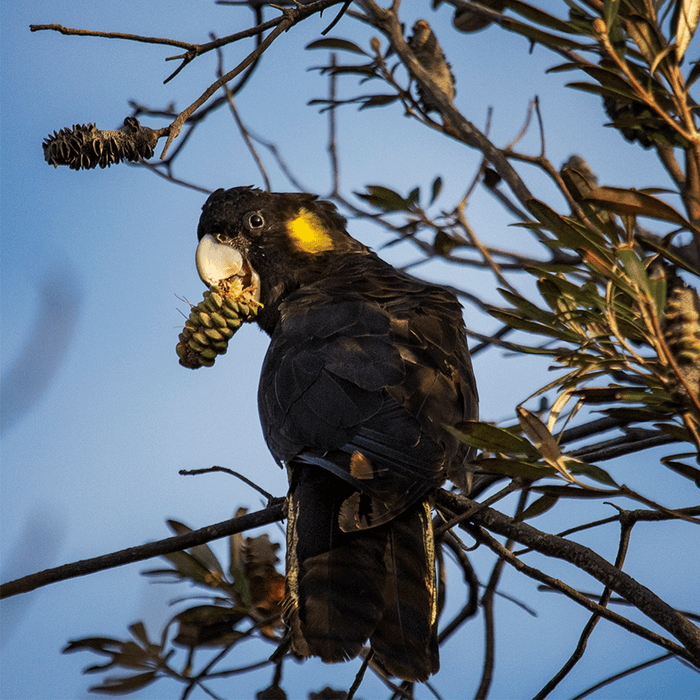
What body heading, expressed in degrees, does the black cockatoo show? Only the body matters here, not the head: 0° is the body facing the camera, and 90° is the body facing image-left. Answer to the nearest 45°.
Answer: approximately 135°

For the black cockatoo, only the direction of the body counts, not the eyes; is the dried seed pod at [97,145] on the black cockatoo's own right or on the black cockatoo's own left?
on the black cockatoo's own left
